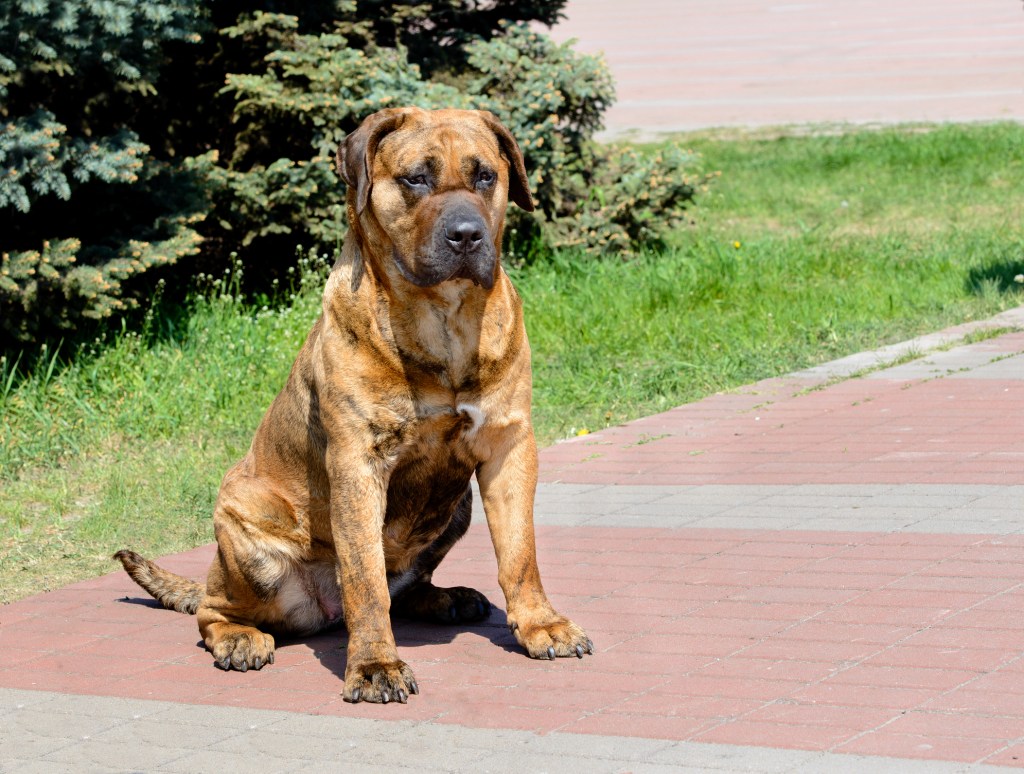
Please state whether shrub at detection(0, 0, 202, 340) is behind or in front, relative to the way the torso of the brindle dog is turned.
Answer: behind

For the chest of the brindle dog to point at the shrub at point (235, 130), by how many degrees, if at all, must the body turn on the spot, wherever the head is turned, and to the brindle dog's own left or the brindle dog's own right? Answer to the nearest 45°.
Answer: approximately 135° to the brindle dog's own left

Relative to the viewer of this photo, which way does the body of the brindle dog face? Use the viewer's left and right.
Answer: facing the viewer and to the right of the viewer
